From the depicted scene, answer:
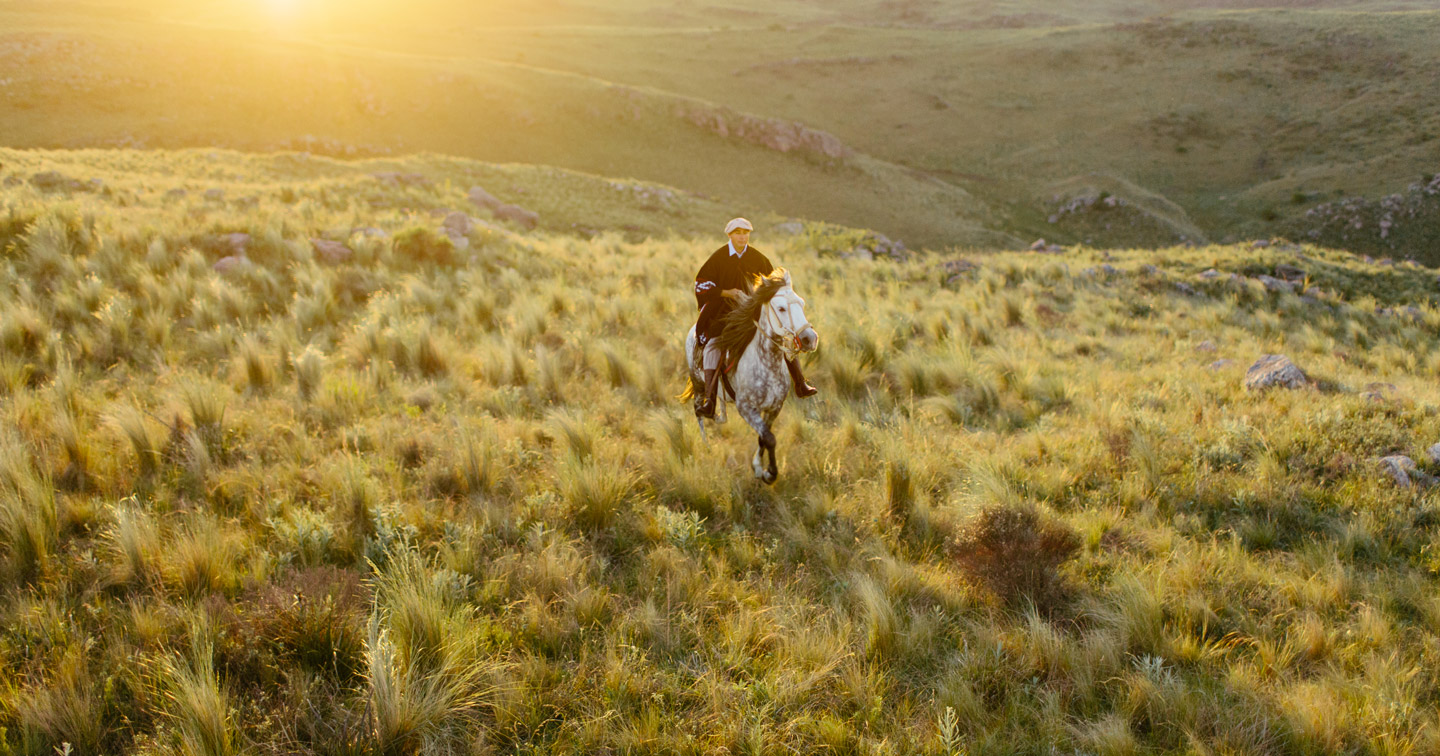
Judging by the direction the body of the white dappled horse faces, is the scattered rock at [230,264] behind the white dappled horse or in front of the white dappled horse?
behind

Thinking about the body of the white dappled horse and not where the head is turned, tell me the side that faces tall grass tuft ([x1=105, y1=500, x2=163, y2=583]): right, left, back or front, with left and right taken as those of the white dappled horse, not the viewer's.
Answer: right

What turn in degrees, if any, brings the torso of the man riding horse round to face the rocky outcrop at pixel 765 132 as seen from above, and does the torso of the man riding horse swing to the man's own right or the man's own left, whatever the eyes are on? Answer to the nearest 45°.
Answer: approximately 180°

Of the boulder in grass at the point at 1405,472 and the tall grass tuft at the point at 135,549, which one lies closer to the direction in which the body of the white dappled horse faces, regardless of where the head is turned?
the boulder in grass

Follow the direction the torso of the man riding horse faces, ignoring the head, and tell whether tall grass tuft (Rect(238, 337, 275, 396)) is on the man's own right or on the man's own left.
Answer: on the man's own right

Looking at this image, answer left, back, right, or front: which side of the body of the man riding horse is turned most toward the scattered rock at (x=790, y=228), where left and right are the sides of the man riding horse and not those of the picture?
back

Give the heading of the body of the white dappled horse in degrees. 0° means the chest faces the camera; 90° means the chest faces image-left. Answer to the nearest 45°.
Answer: approximately 315°

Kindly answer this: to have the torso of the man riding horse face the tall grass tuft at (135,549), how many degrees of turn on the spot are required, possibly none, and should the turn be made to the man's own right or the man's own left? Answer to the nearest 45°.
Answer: approximately 45° to the man's own right

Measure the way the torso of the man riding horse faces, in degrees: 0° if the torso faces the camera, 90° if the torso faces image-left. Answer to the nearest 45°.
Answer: approximately 0°

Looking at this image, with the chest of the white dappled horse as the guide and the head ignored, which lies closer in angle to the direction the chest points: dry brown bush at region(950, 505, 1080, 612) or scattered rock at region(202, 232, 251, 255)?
the dry brown bush

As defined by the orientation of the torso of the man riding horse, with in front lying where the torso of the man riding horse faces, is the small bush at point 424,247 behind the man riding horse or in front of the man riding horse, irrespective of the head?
behind
